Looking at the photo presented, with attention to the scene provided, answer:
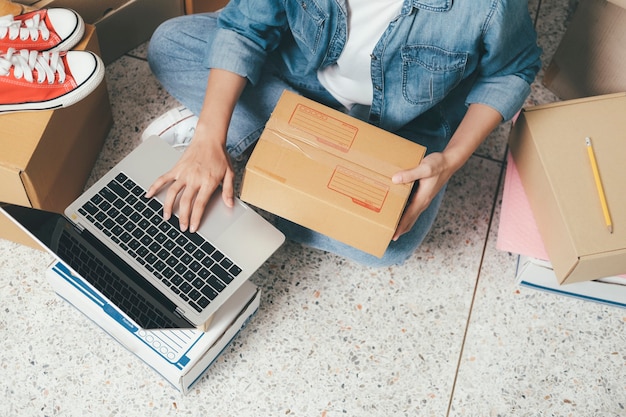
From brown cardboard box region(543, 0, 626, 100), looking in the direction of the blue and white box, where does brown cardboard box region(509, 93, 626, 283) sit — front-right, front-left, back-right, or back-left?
front-left

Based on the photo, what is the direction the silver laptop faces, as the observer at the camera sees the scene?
facing away from the viewer and to the right of the viewer

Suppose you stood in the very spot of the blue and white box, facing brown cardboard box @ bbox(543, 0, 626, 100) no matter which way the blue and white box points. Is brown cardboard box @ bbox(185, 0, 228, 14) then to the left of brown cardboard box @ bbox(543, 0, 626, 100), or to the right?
left

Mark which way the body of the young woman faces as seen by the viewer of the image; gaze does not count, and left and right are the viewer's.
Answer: facing the viewer and to the left of the viewer

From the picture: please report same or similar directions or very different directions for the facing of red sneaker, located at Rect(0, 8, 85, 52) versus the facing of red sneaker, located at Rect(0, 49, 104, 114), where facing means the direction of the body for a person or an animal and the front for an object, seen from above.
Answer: same or similar directions
